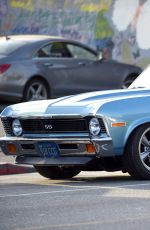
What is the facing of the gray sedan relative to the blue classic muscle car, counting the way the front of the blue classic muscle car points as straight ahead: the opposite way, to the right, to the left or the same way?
the opposite way

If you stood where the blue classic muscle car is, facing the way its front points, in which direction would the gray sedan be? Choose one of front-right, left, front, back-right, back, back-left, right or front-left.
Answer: back-right

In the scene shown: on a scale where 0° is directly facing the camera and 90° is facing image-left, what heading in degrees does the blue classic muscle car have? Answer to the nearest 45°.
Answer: approximately 45°

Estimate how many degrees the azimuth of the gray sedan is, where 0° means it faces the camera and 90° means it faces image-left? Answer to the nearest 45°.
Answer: approximately 225°

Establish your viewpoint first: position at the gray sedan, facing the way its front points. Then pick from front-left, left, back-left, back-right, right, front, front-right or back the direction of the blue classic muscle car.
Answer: back-right
